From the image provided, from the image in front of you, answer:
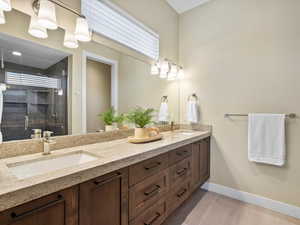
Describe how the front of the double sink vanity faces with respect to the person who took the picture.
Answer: facing the viewer and to the right of the viewer

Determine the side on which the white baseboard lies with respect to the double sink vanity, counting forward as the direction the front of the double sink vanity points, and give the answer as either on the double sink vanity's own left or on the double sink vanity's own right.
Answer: on the double sink vanity's own left

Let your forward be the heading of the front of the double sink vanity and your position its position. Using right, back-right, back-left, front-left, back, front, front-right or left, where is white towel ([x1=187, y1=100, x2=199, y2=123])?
left

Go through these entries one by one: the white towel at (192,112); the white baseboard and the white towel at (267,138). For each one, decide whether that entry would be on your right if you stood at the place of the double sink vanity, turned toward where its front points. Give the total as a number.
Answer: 0

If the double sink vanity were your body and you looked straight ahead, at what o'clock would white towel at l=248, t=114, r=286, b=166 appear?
The white towel is roughly at 10 o'clock from the double sink vanity.
